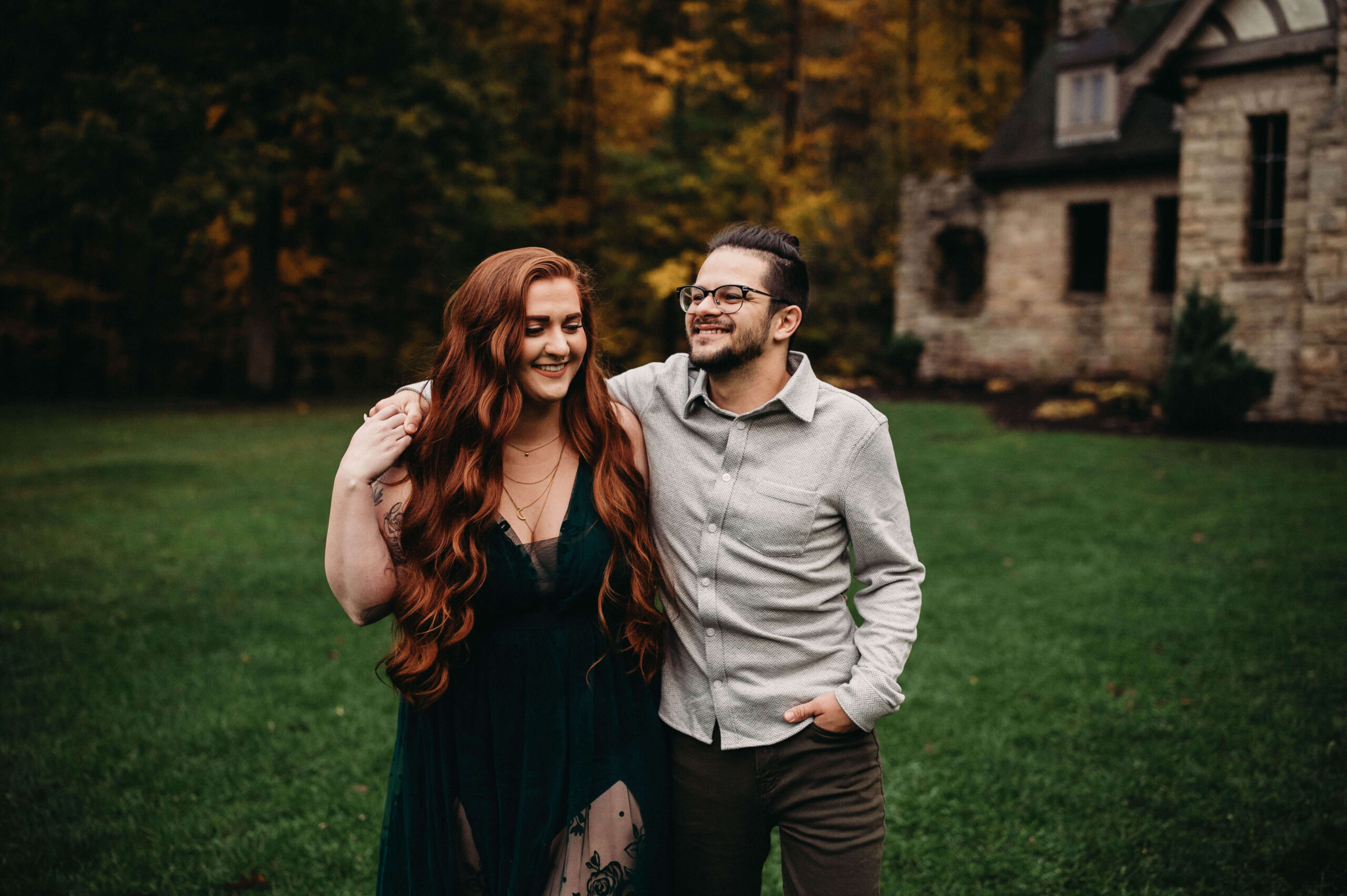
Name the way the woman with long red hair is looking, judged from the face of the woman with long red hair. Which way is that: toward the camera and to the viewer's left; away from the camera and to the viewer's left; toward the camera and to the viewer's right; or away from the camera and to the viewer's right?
toward the camera and to the viewer's right

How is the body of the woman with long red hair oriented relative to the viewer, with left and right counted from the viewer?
facing the viewer

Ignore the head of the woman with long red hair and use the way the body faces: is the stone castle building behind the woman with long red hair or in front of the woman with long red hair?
behind

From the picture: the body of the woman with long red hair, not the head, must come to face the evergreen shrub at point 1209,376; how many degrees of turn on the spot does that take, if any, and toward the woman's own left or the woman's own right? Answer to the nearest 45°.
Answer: approximately 135° to the woman's own left

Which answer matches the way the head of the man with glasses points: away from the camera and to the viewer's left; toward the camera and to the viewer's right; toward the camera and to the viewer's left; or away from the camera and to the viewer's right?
toward the camera and to the viewer's left

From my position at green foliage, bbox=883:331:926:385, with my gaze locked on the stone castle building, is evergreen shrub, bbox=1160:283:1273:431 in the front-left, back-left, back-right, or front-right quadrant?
front-right
